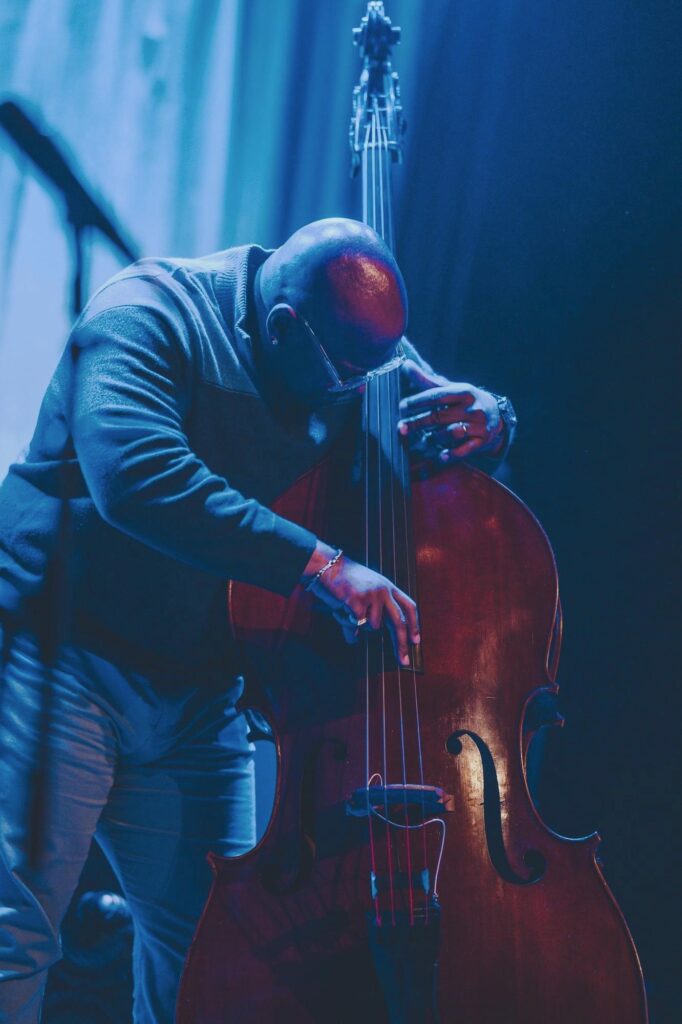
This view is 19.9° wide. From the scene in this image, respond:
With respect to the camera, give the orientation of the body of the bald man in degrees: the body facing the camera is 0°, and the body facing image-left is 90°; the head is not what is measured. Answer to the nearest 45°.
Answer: approximately 315°

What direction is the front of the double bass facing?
toward the camera
